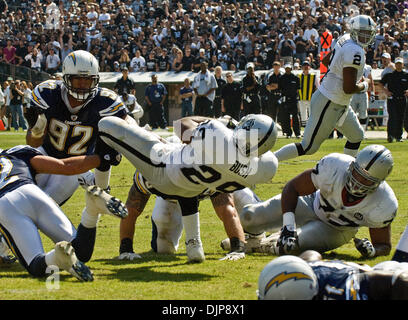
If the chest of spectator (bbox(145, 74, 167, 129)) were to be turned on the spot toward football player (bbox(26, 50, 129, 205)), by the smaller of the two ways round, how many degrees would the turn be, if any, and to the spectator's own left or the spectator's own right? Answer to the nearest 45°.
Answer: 0° — they already face them

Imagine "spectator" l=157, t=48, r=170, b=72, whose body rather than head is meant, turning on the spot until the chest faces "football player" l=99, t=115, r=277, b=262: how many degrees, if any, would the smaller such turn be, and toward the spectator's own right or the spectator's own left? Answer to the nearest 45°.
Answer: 0° — they already face them

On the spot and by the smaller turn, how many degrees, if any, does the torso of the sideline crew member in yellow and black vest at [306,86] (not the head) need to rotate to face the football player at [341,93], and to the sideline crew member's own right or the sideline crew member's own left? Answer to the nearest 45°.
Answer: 0° — they already face them

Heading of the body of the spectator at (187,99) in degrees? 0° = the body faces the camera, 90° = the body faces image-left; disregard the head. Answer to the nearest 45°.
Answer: approximately 0°

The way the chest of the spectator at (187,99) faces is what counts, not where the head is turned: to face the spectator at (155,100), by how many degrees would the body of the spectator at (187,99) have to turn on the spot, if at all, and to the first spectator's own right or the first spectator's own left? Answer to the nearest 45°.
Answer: approximately 90° to the first spectator's own right

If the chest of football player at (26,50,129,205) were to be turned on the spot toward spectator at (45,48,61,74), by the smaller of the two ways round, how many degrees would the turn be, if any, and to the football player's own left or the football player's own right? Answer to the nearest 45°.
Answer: approximately 180°

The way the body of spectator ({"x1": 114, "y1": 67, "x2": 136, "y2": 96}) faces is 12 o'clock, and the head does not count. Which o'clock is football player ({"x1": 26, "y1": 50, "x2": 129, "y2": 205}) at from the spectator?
The football player is roughly at 12 o'clock from the spectator.

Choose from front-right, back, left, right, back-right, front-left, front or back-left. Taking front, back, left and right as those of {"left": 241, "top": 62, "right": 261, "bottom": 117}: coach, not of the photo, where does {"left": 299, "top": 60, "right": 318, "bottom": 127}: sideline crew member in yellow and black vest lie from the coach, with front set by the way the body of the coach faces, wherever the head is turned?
back-left
